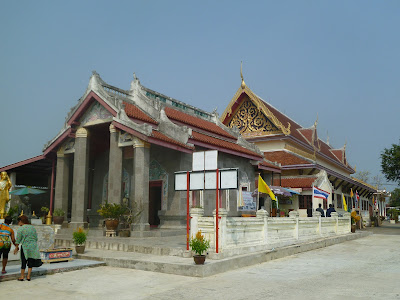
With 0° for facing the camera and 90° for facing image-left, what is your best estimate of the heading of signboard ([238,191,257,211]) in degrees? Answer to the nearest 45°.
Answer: approximately 0°

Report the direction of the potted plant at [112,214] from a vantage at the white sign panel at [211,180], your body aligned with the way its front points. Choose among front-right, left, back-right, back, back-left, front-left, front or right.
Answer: back-right

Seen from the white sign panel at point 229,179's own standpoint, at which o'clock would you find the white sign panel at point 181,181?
the white sign panel at point 181,181 is roughly at 4 o'clock from the white sign panel at point 229,179.

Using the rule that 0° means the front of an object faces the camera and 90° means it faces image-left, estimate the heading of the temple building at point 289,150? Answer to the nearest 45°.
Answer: approximately 45°

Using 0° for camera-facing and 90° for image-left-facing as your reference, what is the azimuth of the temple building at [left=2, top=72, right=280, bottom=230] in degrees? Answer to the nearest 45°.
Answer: approximately 45°

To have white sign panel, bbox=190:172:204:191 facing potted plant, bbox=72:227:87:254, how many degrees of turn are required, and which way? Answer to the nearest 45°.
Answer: approximately 90° to its right

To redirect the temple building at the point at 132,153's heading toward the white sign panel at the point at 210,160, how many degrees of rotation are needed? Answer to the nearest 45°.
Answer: approximately 45° to its left
